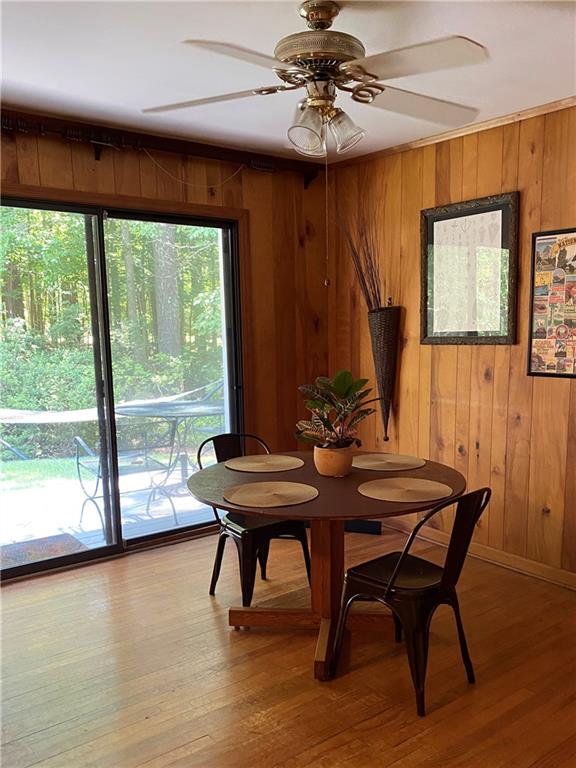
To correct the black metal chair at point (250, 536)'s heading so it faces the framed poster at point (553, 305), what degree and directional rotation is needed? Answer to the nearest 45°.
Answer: approximately 45° to its left

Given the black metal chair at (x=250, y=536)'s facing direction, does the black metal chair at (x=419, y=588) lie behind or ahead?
ahead

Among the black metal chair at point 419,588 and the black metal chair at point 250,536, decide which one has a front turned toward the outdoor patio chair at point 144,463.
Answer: the black metal chair at point 419,588

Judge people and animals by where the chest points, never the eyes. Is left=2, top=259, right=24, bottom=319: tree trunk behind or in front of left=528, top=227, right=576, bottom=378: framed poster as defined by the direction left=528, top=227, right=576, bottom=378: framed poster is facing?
in front

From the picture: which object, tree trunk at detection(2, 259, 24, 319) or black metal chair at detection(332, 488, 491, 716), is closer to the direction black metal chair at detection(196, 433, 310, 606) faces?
the black metal chair

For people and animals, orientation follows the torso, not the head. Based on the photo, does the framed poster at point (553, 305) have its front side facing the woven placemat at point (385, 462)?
yes

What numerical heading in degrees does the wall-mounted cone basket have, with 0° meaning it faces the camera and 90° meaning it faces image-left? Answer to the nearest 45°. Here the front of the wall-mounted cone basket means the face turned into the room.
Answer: approximately 45°

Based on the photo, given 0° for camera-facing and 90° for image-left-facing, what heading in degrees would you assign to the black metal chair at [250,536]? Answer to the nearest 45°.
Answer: approximately 315°

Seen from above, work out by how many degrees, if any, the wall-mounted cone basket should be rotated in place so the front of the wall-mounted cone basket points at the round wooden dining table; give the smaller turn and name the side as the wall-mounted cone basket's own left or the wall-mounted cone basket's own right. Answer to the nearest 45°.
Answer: approximately 45° to the wall-mounted cone basket's own left

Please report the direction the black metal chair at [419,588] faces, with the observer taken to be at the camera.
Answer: facing away from the viewer and to the left of the viewer
